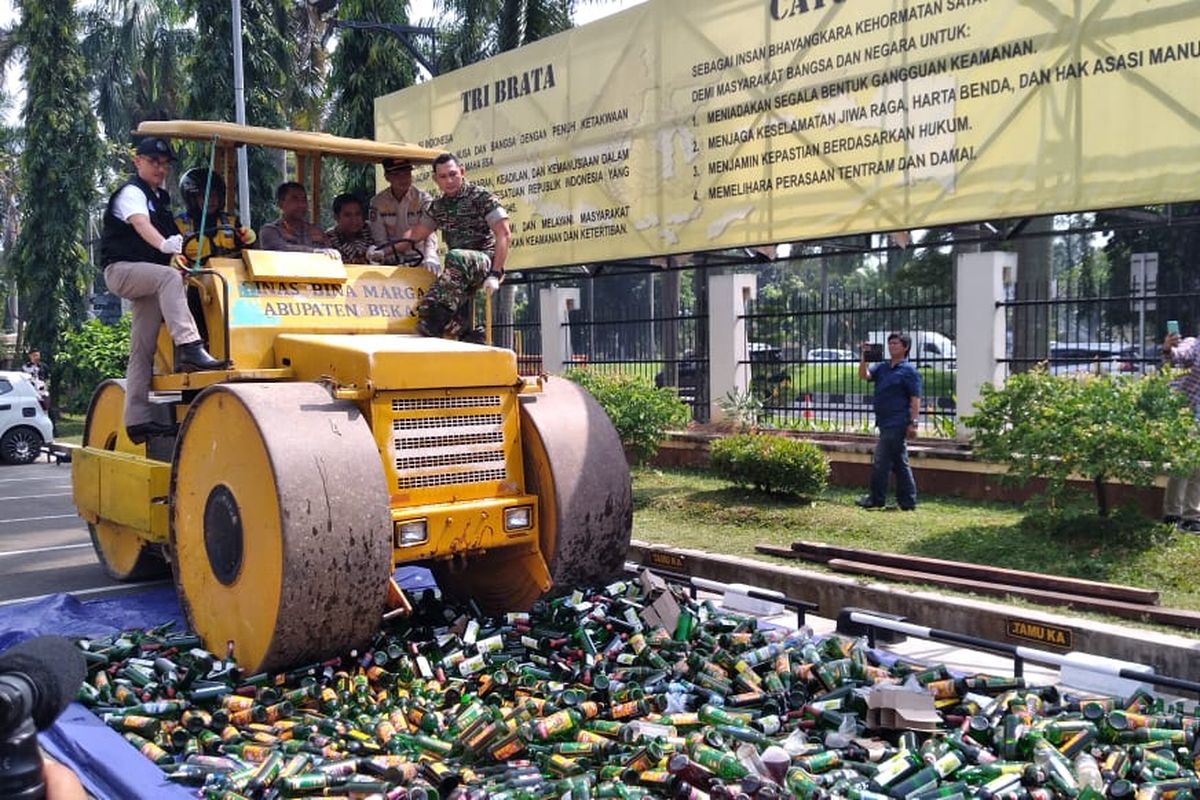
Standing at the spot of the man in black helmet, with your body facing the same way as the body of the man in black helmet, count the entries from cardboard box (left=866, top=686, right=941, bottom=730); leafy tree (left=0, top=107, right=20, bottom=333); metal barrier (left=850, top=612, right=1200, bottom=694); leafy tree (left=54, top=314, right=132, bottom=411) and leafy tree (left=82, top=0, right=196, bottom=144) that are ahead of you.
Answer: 2

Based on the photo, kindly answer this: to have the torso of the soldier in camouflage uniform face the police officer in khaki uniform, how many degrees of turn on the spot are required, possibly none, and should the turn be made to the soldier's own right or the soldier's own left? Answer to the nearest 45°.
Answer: approximately 90° to the soldier's own right

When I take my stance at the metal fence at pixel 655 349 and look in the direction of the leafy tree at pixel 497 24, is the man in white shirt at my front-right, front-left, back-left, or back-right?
back-left

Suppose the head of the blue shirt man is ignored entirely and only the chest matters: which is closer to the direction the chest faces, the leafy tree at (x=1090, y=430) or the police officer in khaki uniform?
the police officer in khaki uniform

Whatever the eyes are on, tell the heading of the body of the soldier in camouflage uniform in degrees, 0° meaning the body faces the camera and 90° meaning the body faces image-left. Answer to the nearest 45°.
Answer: approximately 45°

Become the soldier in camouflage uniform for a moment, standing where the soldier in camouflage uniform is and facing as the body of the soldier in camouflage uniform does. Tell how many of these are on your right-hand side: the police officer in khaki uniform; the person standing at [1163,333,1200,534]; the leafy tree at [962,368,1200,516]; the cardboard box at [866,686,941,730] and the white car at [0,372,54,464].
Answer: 2

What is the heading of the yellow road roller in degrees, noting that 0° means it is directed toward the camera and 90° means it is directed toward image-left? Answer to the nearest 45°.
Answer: approximately 315°

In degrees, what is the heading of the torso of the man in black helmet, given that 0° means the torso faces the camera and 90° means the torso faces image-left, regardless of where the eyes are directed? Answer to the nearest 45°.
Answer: approximately 315°
